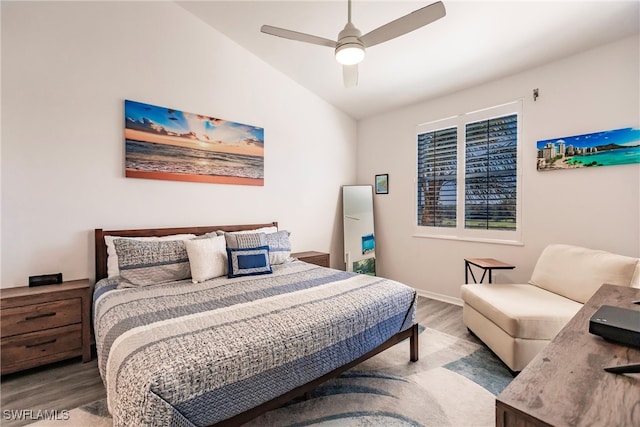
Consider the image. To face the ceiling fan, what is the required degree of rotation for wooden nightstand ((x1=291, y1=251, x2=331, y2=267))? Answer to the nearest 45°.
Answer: approximately 45° to its right

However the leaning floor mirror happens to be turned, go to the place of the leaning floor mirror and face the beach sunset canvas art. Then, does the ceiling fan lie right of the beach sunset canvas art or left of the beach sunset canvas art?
left

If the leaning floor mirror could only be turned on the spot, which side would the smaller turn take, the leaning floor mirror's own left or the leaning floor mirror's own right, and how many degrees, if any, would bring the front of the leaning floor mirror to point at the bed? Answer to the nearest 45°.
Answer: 0° — it already faces it

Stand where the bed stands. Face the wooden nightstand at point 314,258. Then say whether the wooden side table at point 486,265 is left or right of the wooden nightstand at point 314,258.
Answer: right

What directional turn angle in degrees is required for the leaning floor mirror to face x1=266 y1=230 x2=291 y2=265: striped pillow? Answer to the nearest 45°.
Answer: approximately 45° to its right

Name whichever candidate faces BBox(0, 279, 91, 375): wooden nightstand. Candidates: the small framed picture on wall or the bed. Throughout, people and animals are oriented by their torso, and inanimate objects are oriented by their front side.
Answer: the small framed picture on wall

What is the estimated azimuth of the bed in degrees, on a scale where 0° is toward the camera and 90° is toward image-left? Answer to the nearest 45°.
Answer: approximately 315°

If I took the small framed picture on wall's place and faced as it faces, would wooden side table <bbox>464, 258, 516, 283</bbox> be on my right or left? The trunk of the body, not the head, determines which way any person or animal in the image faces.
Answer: on my left

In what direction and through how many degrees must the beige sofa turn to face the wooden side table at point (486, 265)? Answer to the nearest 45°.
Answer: approximately 90° to its right
